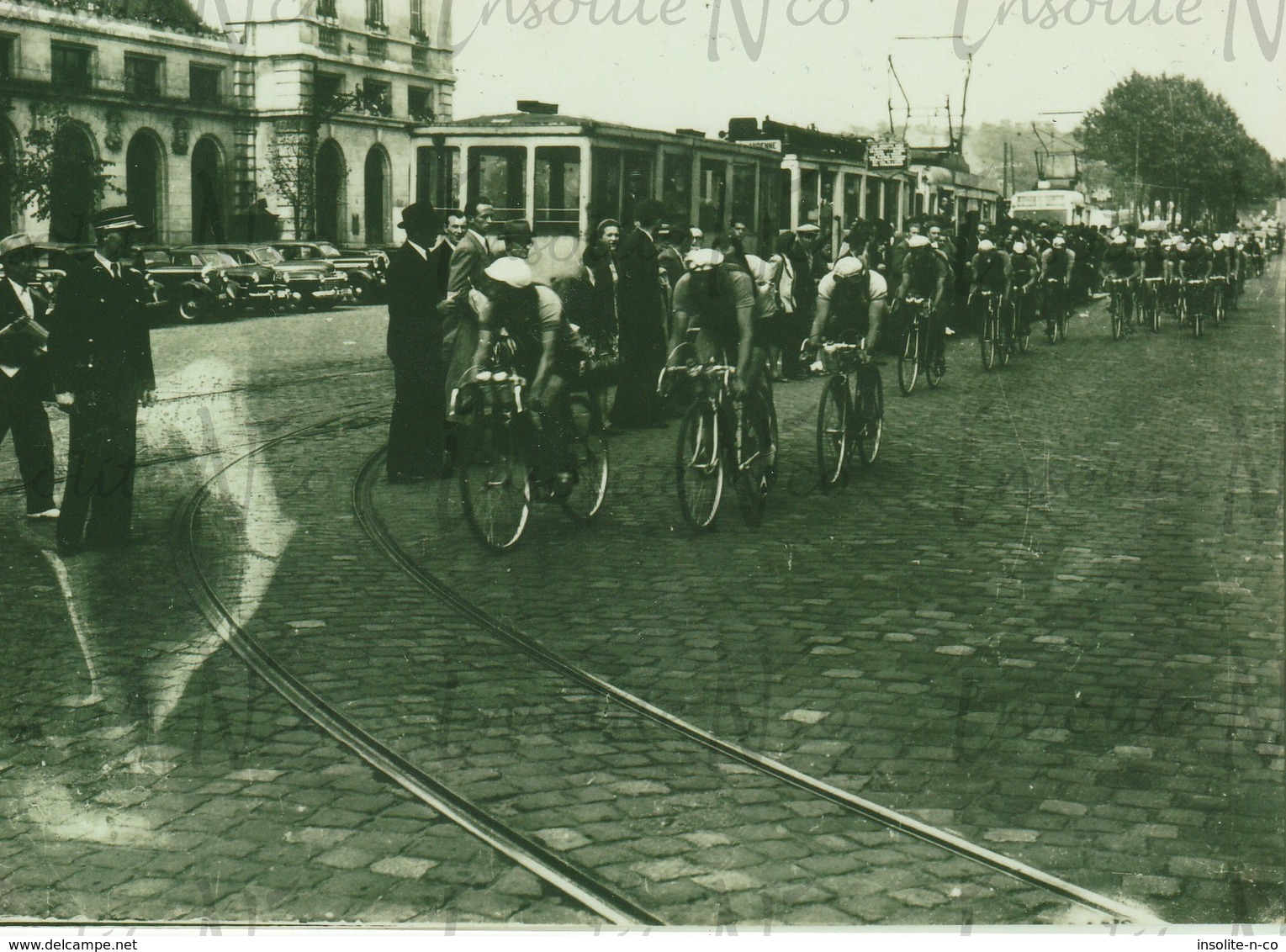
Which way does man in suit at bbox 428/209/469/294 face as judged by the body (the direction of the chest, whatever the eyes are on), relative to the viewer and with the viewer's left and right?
facing the viewer and to the right of the viewer

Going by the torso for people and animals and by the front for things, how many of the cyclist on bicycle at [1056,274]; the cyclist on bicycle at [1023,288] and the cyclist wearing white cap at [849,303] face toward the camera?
3

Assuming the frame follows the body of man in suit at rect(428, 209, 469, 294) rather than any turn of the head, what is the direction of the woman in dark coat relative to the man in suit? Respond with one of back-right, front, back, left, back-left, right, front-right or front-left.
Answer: left

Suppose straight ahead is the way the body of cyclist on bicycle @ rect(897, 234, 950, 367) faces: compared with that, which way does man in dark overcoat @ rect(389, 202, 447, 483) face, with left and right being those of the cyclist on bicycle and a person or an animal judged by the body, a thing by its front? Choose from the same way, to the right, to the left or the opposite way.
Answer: to the left

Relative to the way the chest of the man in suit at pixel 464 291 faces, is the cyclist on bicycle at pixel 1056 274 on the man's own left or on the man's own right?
on the man's own left

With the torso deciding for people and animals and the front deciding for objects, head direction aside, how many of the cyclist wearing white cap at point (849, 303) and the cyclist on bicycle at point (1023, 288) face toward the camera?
2

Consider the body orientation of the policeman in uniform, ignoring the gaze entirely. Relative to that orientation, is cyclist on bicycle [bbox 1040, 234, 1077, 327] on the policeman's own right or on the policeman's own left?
on the policeman's own left

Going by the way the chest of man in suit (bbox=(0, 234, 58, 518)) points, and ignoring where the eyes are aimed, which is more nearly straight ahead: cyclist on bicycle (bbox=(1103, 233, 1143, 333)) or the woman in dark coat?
the woman in dark coat

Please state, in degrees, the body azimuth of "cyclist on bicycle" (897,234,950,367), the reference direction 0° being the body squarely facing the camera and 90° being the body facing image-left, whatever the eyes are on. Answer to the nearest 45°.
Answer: approximately 45°
